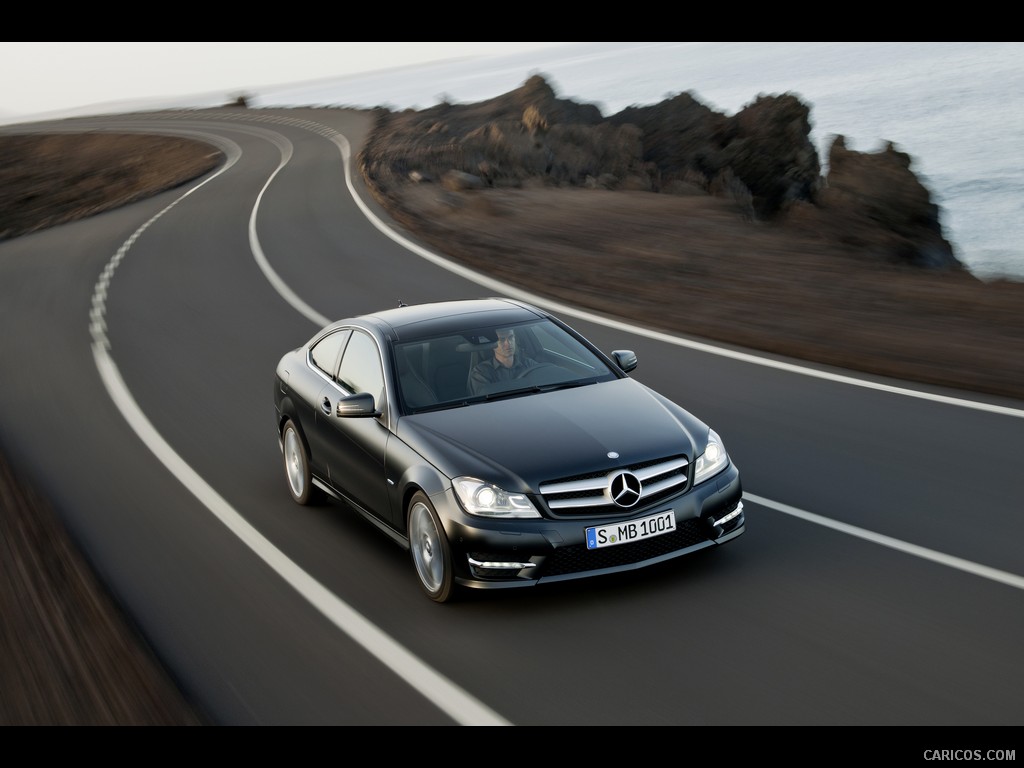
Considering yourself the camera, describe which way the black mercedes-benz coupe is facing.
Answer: facing the viewer and to the right of the viewer

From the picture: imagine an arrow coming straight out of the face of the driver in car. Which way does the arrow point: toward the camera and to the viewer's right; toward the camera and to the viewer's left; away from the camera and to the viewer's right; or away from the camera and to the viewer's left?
toward the camera and to the viewer's right

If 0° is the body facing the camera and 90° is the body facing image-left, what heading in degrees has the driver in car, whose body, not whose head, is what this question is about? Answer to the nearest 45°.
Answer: approximately 315°
